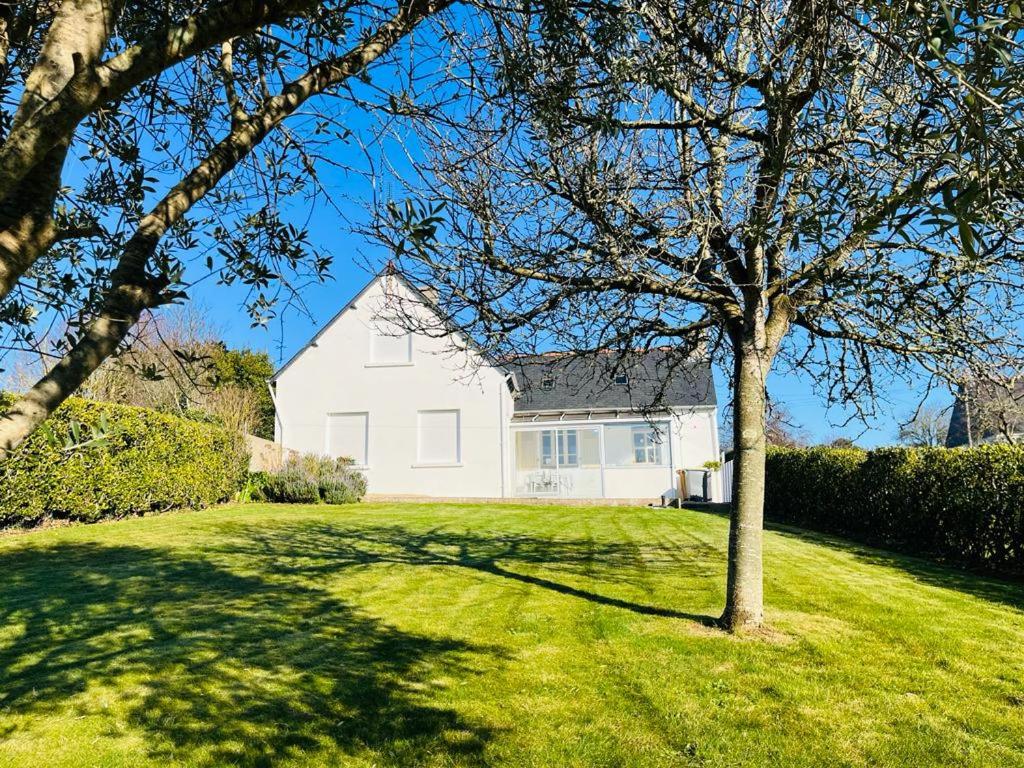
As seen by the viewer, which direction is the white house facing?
toward the camera

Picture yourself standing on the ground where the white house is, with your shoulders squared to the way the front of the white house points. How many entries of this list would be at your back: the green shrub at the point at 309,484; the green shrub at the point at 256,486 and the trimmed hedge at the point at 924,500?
0

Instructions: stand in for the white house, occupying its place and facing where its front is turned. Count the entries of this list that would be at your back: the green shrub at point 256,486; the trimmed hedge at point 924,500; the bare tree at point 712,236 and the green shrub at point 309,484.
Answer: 0

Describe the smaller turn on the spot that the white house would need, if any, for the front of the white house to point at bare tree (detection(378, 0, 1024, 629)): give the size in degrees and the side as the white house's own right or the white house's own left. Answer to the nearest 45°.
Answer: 0° — it already faces it

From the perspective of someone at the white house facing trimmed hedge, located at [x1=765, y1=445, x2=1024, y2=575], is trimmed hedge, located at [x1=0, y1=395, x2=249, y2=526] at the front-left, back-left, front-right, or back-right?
front-right

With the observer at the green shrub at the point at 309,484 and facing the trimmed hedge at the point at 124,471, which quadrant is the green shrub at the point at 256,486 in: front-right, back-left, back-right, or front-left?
front-right

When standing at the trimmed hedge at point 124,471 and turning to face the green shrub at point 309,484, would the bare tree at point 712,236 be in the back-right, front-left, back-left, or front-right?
back-right

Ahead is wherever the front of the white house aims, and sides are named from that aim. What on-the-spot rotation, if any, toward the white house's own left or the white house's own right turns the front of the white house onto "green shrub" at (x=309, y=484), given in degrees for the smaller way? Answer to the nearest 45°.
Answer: approximately 45° to the white house's own right

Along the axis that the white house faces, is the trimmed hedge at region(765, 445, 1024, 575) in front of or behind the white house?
in front
